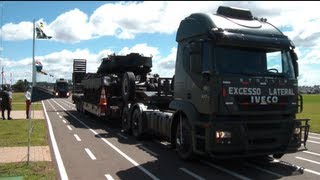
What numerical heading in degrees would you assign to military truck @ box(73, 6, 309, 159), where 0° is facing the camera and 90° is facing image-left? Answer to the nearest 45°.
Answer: approximately 315°

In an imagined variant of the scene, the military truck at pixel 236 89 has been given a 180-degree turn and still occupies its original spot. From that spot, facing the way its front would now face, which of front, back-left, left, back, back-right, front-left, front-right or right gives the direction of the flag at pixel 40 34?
left
